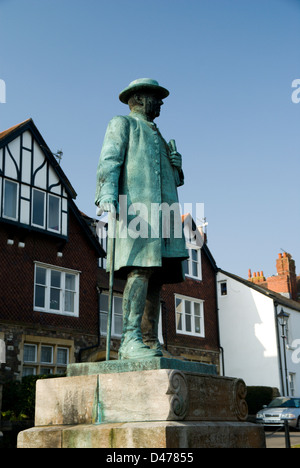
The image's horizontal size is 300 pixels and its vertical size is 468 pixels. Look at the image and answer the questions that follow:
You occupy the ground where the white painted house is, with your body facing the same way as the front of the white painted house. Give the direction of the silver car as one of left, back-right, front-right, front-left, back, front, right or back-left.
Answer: front-right

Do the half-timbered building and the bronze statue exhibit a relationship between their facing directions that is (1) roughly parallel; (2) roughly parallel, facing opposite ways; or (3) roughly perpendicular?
roughly parallel

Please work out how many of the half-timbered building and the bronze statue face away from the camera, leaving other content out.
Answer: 0

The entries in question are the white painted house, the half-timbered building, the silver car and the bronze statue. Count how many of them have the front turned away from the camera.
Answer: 0

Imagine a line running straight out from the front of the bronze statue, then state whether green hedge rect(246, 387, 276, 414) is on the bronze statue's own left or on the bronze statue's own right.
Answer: on the bronze statue's own left

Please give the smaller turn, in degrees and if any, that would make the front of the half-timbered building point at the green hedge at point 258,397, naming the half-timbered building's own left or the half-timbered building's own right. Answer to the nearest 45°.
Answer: approximately 90° to the half-timbered building's own left

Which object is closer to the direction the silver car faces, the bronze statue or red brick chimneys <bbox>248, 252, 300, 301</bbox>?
the bronze statue

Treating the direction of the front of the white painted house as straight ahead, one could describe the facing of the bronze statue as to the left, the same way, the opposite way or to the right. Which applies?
the same way

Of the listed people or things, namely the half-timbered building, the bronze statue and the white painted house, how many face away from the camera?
0

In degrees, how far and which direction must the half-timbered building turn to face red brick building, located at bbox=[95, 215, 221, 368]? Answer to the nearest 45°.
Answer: approximately 90° to its left

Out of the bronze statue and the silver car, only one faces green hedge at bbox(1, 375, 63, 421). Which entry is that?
the silver car

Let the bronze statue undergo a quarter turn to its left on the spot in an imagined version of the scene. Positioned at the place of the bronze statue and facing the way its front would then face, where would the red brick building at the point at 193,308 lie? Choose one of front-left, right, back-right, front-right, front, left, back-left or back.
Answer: front-left

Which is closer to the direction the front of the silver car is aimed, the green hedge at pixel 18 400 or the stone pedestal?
the green hedge

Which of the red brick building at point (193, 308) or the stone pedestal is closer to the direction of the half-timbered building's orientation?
the stone pedestal

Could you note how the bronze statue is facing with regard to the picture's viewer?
facing the viewer and to the right of the viewer

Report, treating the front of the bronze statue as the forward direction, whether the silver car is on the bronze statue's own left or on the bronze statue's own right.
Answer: on the bronze statue's own left

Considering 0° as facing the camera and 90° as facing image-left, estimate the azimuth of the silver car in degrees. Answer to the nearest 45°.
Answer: approximately 45°
